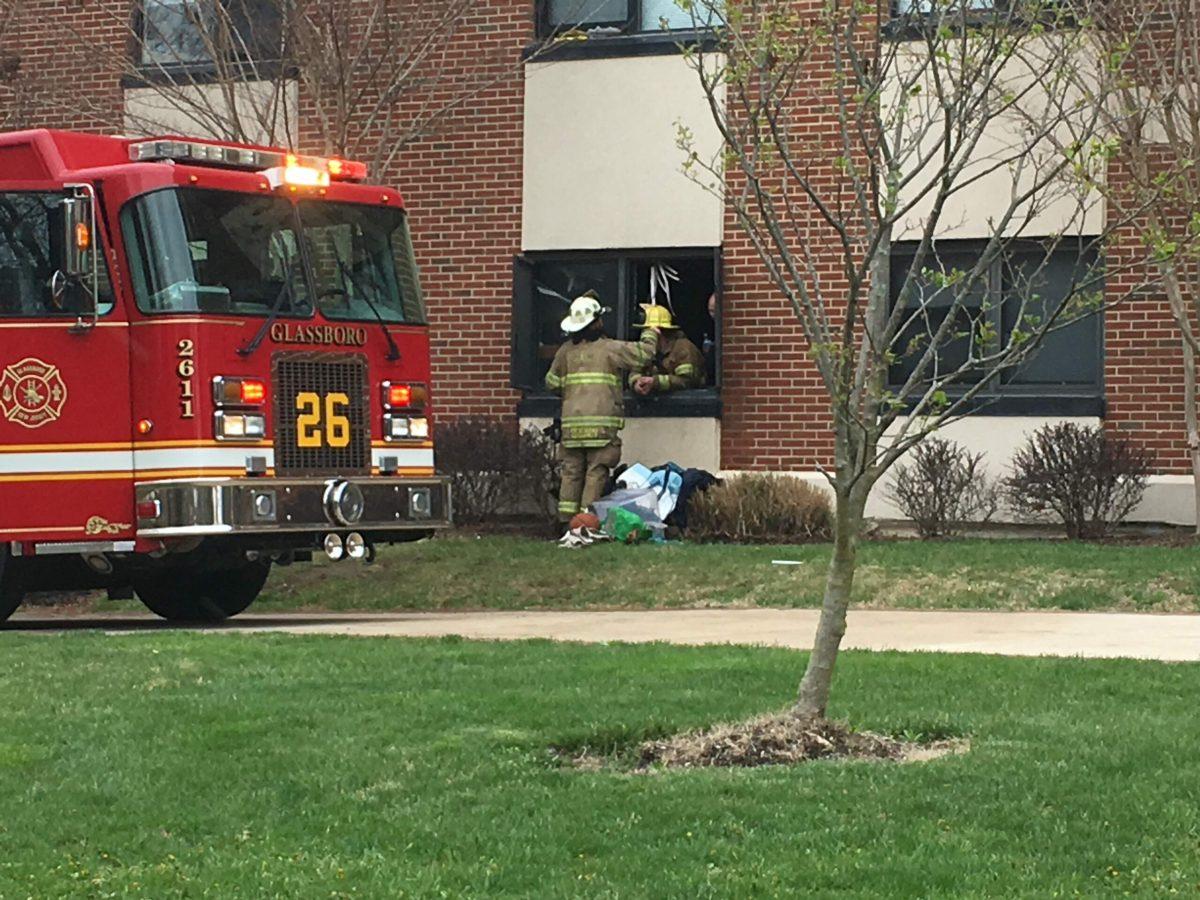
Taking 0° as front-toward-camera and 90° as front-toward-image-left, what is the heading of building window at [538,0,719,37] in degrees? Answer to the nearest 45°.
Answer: approximately 0°

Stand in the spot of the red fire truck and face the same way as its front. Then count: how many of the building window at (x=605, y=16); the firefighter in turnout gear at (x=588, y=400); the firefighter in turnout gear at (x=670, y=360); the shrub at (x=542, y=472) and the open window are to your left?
5

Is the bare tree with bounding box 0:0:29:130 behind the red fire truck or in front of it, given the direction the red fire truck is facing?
behind

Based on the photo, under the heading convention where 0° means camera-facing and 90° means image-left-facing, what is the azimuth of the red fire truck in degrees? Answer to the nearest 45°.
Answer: approximately 315°

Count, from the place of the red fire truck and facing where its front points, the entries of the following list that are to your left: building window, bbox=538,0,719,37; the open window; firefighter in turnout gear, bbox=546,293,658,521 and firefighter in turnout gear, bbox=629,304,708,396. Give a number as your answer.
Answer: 4

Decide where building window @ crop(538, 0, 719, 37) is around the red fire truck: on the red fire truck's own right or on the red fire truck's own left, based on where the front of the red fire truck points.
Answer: on the red fire truck's own left

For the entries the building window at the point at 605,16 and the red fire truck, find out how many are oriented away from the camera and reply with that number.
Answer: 0

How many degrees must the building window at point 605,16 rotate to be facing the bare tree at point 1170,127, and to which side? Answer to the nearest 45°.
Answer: approximately 45° to its left

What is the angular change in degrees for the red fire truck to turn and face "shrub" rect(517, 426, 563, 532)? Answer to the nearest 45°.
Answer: approximately 90° to its left

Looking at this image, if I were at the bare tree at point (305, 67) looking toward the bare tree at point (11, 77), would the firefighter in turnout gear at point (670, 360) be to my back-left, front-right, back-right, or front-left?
back-right

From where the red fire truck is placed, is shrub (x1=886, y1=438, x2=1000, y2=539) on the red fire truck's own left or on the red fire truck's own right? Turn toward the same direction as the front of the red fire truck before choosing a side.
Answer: on the red fire truck's own left
